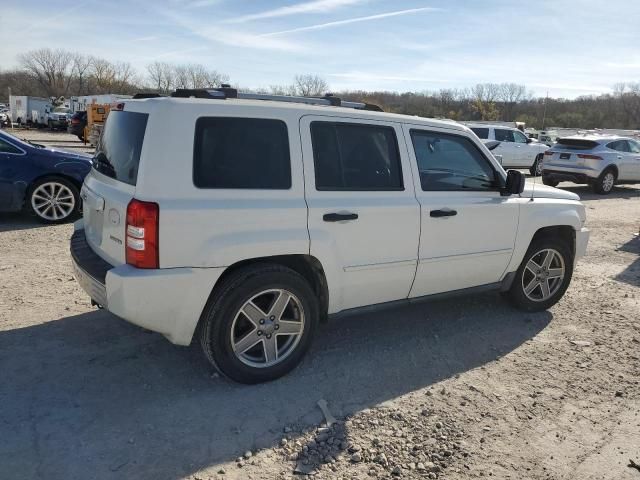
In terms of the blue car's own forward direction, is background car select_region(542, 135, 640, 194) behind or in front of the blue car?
in front

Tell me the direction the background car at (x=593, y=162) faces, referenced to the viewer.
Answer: facing away from the viewer and to the right of the viewer

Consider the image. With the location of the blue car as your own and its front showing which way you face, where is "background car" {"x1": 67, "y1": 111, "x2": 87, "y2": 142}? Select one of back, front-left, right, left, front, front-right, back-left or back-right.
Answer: left

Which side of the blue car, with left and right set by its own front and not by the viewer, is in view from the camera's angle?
right

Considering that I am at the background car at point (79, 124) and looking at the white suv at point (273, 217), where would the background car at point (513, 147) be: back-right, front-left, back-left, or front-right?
front-left

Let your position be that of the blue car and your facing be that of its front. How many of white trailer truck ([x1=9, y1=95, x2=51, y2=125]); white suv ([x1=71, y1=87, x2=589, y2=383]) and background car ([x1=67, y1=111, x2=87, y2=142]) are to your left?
2

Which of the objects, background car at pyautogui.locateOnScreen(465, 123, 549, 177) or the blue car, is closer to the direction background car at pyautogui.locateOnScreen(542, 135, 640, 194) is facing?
the background car

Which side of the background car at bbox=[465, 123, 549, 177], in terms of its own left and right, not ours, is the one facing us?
right

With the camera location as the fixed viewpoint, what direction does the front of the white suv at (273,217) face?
facing away from the viewer and to the right of the viewer

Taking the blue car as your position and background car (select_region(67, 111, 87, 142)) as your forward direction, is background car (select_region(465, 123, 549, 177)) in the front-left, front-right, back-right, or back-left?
front-right

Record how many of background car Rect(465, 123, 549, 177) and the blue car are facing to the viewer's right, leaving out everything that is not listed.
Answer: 2

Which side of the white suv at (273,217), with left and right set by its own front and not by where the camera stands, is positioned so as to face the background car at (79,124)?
left
